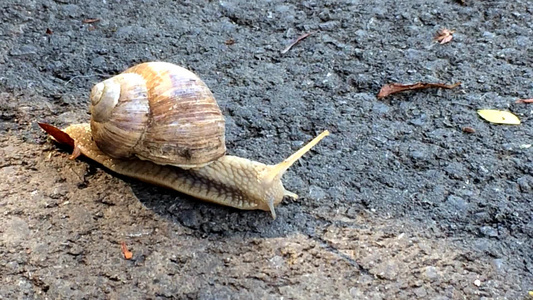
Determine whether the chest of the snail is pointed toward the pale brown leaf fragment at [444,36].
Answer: no

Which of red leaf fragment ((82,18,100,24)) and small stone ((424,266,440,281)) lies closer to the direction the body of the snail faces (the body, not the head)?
the small stone

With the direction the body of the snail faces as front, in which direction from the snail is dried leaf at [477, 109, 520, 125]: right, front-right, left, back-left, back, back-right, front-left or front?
front-left

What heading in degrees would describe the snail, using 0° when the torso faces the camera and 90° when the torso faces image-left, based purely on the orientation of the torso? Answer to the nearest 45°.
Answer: approximately 315°

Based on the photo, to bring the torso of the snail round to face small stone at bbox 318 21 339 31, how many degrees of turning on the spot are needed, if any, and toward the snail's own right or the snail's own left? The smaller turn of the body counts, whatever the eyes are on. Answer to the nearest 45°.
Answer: approximately 90° to the snail's own left

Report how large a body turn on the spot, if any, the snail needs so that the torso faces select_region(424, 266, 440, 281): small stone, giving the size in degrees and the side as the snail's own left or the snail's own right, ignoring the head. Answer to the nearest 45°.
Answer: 0° — it already faces it

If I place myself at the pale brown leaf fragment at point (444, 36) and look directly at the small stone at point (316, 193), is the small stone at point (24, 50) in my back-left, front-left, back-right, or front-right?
front-right

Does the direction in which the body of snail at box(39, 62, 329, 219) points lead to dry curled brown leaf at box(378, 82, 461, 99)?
no

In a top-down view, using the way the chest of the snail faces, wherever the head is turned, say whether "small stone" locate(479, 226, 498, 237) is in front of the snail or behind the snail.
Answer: in front

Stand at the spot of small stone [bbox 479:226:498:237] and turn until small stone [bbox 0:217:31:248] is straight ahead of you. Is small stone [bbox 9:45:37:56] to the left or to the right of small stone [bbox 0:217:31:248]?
right

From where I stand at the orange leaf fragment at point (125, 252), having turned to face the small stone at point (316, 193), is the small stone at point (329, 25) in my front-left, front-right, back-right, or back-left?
front-left

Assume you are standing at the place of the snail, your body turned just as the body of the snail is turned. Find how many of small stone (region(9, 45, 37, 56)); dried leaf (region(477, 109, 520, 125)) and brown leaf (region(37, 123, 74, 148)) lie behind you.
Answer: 2

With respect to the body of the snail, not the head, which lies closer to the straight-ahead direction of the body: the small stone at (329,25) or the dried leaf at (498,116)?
the dried leaf

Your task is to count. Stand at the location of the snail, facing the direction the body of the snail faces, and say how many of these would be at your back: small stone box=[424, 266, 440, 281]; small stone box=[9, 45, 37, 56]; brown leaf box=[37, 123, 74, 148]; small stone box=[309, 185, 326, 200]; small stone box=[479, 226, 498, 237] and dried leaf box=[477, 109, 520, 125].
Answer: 2

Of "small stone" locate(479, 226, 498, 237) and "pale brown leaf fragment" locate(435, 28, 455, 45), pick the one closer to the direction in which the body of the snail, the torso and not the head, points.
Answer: the small stone

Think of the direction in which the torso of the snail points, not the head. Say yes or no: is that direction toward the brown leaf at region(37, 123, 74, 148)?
no

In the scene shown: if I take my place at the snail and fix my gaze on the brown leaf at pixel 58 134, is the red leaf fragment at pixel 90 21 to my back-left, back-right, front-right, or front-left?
front-right
